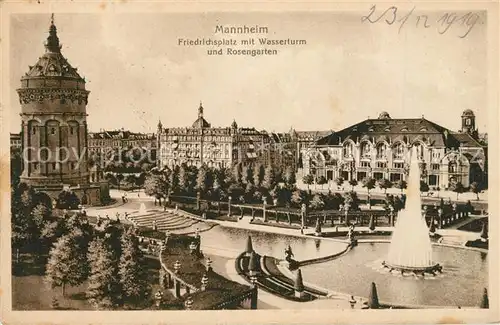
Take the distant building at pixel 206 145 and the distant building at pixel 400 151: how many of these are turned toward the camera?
2

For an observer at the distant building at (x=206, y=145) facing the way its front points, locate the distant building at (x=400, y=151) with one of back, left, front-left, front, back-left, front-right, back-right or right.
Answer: left

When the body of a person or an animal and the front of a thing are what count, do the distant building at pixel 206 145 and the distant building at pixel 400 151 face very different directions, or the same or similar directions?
same or similar directions

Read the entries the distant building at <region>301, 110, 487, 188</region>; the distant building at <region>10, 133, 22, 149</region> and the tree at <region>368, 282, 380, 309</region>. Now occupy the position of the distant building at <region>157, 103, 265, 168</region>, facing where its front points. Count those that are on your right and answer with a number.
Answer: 1

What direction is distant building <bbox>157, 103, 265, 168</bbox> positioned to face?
toward the camera

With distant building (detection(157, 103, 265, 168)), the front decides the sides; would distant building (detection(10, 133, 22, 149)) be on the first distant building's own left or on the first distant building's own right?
on the first distant building's own right

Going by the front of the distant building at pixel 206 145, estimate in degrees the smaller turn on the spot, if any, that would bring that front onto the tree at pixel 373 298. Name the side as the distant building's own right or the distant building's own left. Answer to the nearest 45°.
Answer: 0° — it already faces it

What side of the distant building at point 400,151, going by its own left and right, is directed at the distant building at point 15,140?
right

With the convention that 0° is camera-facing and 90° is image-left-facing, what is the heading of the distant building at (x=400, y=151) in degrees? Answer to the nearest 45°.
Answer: approximately 0°
